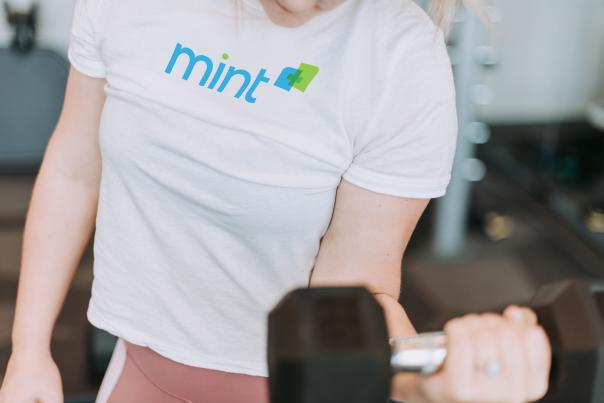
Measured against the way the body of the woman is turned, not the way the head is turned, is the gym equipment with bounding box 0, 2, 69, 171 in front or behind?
behind

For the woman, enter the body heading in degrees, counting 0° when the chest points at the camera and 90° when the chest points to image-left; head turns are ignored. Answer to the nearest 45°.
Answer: approximately 0°
